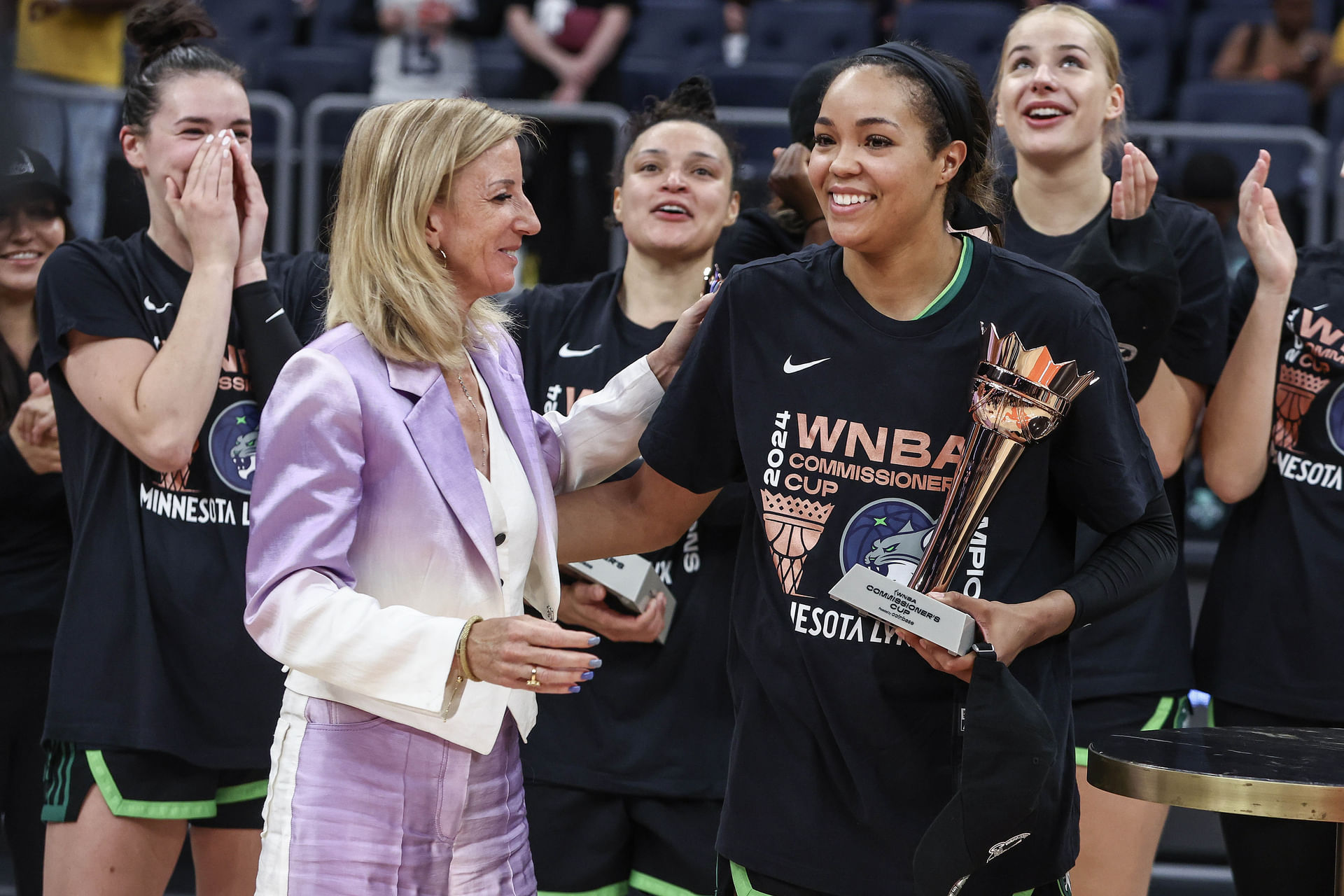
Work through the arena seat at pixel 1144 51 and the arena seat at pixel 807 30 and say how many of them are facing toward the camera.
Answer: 2

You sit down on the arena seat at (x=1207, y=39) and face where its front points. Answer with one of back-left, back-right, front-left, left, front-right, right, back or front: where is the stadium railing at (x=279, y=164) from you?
front-right

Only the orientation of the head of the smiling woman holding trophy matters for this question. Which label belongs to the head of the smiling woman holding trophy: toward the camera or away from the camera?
toward the camera

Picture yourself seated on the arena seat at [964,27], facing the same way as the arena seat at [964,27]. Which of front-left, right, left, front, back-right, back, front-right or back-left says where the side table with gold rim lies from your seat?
front

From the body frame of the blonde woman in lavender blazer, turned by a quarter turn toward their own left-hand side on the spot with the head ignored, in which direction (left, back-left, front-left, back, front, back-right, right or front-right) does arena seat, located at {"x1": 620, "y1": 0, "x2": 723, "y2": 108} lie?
front-left

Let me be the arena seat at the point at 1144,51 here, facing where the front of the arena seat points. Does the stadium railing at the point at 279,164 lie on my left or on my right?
on my right

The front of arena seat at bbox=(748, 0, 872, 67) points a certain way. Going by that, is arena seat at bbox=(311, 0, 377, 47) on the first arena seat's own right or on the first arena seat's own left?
on the first arena seat's own right

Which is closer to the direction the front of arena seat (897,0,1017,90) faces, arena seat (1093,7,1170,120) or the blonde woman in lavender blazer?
the blonde woman in lavender blazer

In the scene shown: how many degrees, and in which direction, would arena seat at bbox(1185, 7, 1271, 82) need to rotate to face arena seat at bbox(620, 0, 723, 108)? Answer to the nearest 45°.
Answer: approximately 90° to its right

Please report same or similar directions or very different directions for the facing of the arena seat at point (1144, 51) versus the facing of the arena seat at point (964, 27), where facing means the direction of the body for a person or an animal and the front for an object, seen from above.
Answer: same or similar directions

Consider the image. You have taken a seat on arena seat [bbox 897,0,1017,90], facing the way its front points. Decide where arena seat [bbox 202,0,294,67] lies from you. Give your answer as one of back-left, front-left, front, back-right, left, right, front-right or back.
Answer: right

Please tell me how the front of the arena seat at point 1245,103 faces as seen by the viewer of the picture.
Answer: facing the viewer

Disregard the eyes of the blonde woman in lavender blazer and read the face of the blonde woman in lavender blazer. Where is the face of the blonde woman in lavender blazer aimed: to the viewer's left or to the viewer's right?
to the viewer's right

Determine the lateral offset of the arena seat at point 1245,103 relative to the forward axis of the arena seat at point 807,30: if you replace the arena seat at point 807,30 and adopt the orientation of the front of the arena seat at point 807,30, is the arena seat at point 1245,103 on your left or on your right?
on your left

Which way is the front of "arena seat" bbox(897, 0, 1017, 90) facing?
toward the camera

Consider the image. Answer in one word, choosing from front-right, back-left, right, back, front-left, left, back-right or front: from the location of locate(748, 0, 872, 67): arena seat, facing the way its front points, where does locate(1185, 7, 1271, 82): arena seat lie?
left

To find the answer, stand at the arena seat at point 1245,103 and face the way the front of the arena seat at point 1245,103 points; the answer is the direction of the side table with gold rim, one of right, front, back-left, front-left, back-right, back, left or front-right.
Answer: front

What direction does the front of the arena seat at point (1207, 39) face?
toward the camera

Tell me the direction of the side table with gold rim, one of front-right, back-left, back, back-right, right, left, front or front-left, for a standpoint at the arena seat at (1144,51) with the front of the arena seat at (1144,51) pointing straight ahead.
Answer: front

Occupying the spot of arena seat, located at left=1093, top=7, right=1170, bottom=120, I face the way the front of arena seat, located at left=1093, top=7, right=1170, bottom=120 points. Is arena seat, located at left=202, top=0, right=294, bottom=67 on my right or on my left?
on my right

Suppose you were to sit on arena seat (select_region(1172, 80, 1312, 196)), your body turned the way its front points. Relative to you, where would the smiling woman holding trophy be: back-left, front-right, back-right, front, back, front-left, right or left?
front
